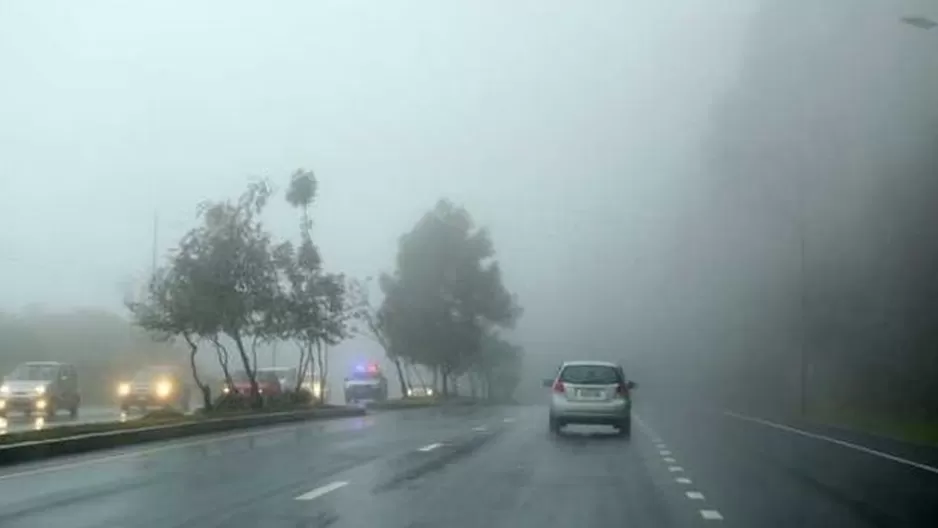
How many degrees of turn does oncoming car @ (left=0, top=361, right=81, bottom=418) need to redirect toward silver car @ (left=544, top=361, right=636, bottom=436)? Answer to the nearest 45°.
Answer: approximately 90° to its left

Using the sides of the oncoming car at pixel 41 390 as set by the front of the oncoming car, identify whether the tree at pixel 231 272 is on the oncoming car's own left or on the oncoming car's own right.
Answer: on the oncoming car's own left

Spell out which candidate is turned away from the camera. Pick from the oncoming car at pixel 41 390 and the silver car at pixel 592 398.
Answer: the silver car

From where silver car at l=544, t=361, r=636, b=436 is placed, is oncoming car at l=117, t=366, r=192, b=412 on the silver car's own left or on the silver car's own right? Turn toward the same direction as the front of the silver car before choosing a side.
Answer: on the silver car's own left

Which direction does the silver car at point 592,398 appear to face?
away from the camera

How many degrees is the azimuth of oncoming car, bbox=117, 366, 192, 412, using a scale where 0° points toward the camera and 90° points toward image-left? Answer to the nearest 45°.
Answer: approximately 45°

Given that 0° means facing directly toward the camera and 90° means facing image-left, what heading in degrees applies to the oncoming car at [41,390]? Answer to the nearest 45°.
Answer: approximately 45°

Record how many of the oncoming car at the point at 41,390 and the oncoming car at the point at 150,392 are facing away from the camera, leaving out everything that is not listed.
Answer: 0

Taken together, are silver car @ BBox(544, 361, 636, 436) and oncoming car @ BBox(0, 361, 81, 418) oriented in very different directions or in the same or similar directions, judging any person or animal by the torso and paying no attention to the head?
very different directions
